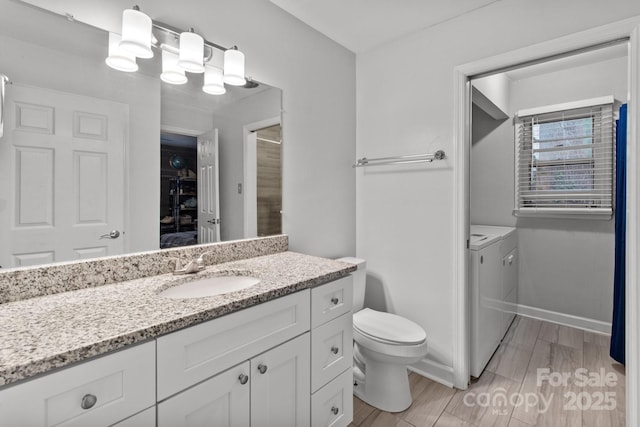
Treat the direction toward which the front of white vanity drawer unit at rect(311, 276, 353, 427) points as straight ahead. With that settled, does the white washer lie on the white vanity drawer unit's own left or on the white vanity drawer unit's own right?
on the white vanity drawer unit's own left

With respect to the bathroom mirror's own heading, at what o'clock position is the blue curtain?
The blue curtain is roughly at 11 o'clock from the bathroom mirror.

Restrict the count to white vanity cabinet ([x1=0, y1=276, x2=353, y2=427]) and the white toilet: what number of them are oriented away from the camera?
0

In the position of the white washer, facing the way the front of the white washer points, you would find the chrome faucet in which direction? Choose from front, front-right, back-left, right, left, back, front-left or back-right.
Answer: back-right

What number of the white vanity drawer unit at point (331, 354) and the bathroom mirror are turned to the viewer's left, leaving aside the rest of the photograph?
0

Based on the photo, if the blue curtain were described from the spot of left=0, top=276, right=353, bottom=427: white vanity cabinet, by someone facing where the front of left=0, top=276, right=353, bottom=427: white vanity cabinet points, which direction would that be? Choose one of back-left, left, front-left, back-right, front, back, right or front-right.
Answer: front-left

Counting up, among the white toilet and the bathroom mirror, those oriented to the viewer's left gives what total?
0

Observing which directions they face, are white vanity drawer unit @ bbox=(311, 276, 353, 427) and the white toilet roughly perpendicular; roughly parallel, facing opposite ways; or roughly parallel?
roughly parallel

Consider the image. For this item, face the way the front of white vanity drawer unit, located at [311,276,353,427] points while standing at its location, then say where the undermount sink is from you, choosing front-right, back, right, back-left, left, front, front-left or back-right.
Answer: back-right

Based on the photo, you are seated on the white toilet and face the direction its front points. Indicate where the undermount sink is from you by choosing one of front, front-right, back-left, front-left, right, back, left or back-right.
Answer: right

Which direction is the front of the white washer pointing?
to the viewer's right

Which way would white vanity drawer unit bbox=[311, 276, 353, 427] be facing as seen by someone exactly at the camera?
facing the viewer and to the right of the viewer
